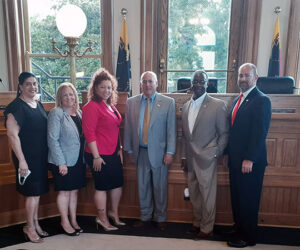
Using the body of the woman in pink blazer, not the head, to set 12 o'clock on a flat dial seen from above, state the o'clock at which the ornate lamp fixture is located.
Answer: The ornate lamp fixture is roughly at 7 o'clock from the woman in pink blazer.

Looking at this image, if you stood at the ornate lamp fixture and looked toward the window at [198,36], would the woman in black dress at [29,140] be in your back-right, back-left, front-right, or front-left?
back-right

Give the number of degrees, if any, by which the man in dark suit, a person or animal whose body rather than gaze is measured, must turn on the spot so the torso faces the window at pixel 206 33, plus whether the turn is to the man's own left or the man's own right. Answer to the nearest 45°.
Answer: approximately 135° to the man's own right

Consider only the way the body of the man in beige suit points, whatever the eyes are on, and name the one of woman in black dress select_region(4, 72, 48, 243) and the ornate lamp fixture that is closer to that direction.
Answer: the woman in black dress

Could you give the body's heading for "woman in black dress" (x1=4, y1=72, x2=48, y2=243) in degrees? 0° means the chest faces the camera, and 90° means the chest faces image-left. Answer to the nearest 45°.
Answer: approximately 315°

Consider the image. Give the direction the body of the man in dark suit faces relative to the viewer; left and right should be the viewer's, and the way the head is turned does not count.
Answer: facing the viewer and to the left of the viewer

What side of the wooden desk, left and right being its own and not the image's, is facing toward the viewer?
front

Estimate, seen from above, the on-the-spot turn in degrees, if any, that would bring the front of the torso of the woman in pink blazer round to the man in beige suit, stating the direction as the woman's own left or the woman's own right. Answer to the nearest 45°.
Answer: approximately 45° to the woman's own left

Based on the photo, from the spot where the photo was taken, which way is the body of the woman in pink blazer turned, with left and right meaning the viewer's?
facing the viewer and to the right of the viewer
